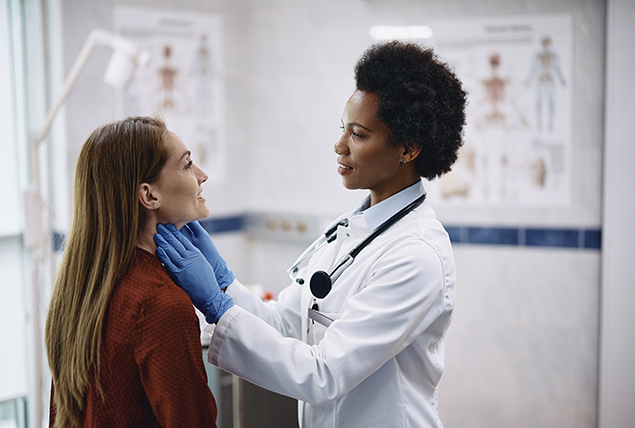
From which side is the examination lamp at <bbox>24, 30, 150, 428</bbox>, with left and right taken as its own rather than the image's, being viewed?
right

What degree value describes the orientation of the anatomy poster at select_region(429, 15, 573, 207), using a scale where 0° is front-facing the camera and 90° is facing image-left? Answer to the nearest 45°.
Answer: approximately 0°

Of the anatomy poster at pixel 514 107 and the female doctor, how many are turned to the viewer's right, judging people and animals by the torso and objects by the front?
0

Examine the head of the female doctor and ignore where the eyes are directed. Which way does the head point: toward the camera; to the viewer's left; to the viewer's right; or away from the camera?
to the viewer's left

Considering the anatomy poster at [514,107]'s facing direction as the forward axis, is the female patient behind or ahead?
ahead

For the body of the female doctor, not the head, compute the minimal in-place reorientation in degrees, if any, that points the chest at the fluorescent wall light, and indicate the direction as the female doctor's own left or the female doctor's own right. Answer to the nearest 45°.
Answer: approximately 90° to the female doctor's own right

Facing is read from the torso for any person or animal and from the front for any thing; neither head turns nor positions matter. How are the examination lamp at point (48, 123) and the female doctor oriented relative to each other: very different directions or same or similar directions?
very different directions

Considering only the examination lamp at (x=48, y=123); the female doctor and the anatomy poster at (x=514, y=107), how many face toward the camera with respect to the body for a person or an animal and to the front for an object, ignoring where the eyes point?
1

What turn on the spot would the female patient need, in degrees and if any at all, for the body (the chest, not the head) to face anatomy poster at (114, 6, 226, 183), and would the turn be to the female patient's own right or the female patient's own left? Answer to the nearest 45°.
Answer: approximately 45° to the female patient's own left

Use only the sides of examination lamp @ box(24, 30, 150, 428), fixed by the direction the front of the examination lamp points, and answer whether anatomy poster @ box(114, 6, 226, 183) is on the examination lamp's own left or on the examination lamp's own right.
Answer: on the examination lamp's own left

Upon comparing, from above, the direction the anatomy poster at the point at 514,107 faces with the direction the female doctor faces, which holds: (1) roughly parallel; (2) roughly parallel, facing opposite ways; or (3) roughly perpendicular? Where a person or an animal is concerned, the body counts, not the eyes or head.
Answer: roughly perpendicular

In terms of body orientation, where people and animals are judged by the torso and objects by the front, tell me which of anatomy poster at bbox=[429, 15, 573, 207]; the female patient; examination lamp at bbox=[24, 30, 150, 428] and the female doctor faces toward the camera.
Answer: the anatomy poster
